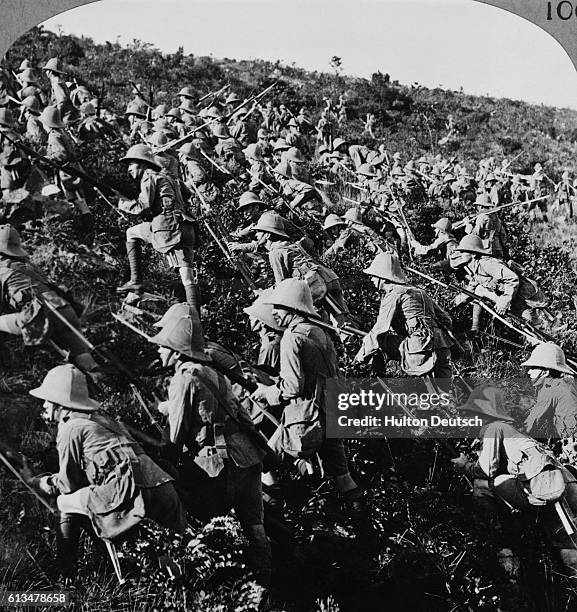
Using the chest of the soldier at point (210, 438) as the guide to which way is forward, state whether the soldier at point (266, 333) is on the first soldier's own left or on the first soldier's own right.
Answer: on the first soldier's own right

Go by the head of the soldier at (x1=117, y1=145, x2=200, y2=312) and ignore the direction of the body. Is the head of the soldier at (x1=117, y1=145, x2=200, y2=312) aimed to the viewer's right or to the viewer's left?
to the viewer's left

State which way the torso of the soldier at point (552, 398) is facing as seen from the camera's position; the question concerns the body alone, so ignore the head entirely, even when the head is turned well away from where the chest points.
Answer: to the viewer's left

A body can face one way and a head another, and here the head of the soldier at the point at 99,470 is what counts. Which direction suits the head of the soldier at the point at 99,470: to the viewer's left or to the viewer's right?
to the viewer's left

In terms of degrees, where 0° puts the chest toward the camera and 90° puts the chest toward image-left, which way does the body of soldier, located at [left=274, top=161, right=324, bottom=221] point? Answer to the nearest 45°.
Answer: approximately 90°
